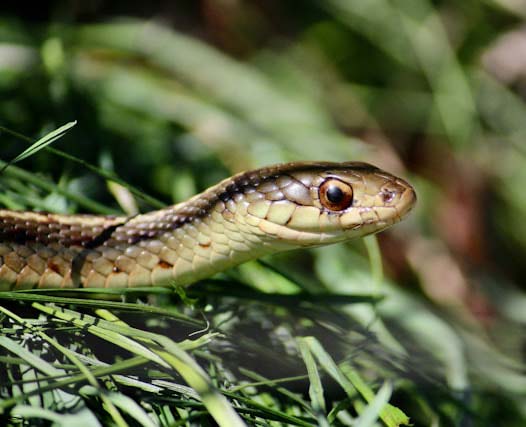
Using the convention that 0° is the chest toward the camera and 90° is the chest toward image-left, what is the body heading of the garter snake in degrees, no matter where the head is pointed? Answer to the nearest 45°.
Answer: approximately 270°
